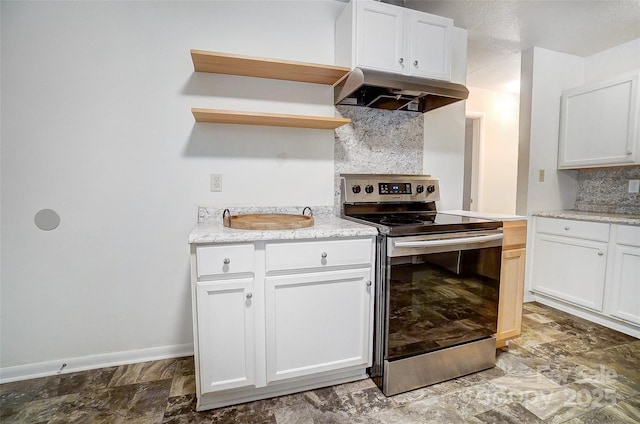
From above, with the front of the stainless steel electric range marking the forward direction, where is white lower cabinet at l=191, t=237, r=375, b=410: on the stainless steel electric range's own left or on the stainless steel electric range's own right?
on the stainless steel electric range's own right

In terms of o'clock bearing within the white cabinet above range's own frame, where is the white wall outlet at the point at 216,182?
The white wall outlet is roughly at 4 o'clock from the white cabinet above range.

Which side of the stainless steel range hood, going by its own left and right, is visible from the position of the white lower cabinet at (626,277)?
left

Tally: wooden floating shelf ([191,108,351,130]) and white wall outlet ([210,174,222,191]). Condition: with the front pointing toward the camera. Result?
2

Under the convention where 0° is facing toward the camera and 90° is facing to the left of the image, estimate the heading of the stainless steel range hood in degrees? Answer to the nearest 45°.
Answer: approximately 315°

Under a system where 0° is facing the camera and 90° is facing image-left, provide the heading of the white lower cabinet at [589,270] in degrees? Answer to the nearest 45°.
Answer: approximately 45°

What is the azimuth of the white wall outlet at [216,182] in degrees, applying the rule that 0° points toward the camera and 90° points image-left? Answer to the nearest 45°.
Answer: approximately 0°
